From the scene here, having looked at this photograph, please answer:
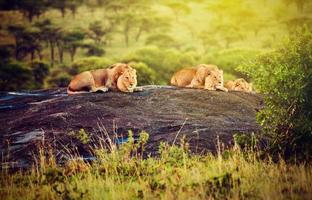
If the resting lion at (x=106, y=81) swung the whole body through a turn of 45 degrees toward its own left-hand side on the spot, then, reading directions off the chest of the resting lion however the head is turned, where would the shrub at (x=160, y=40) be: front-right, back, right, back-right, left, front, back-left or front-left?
front-left

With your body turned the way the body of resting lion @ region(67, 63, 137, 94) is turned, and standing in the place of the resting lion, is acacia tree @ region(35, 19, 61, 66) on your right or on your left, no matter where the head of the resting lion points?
on your left

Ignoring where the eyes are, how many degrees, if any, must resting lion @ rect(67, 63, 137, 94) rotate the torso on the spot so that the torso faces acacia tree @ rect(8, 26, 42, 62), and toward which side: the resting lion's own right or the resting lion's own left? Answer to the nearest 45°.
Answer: approximately 90° to the resting lion's own left

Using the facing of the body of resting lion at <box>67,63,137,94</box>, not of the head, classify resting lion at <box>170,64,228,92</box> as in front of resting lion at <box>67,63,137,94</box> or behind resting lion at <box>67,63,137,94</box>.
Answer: in front

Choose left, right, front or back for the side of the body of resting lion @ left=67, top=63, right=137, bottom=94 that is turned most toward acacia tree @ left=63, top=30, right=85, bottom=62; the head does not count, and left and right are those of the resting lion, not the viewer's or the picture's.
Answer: left

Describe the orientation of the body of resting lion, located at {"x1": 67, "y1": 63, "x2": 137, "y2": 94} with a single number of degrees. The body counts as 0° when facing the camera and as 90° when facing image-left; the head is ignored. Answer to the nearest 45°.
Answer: approximately 270°

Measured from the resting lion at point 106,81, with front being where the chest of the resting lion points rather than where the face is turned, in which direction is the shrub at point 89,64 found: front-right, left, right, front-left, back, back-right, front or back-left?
left

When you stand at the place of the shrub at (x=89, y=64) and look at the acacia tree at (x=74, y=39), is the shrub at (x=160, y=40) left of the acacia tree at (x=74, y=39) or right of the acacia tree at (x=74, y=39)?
right
